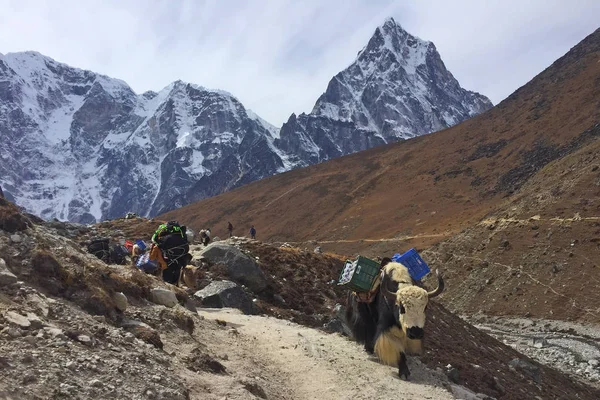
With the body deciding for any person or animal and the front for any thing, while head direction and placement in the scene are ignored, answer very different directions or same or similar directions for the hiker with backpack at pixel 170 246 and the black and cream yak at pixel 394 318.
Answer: very different directions

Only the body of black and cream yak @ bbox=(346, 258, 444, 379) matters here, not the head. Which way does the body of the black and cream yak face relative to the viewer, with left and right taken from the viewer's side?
facing the viewer and to the right of the viewer

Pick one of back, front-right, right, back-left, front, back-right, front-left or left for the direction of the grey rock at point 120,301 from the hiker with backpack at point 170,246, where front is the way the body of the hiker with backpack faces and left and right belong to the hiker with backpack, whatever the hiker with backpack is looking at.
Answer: back

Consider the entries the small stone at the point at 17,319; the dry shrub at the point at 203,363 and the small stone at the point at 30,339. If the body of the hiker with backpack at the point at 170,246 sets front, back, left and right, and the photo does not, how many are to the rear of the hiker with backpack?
3

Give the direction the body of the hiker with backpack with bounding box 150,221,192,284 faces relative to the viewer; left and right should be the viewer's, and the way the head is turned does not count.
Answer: facing away from the viewer

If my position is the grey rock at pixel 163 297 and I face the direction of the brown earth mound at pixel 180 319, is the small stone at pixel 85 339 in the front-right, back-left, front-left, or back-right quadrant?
front-right

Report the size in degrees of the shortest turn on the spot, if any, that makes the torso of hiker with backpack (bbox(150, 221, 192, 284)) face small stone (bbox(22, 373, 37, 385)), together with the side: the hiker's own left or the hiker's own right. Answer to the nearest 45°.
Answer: approximately 180°

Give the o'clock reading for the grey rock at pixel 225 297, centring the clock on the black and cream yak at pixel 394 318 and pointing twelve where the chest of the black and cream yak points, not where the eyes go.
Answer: The grey rock is roughly at 6 o'clock from the black and cream yak.

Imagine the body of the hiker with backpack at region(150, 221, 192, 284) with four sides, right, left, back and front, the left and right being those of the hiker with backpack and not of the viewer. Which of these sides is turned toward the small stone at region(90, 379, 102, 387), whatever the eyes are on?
back

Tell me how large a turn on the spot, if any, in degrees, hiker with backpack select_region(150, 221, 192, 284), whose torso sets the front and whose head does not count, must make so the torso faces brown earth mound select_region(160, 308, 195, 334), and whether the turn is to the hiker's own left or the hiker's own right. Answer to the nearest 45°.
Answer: approximately 180°

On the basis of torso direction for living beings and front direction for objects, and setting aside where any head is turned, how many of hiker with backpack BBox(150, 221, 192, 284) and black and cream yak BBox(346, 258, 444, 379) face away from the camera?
1

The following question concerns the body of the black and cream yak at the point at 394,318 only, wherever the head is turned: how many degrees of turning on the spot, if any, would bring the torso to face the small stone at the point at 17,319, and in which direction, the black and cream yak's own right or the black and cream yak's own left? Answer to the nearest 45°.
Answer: approximately 90° to the black and cream yak's own right

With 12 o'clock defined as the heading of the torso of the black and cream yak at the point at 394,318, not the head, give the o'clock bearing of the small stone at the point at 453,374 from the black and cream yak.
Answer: The small stone is roughly at 12 o'clock from the black and cream yak.

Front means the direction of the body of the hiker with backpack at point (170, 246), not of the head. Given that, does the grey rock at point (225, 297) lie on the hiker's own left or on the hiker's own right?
on the hiker's own right

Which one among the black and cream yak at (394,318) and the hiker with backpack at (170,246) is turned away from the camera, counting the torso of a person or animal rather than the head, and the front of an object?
the hiker with backpack

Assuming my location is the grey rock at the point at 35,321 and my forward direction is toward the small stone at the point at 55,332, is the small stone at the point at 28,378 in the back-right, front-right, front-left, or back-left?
front-right
